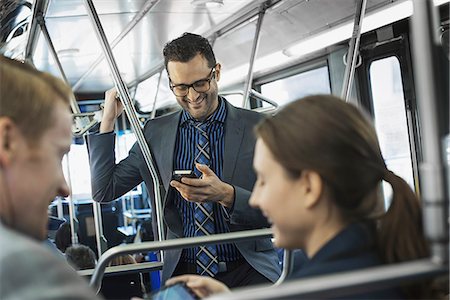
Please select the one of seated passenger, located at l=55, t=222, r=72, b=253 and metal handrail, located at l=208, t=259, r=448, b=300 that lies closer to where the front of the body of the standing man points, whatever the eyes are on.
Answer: the metal handrail

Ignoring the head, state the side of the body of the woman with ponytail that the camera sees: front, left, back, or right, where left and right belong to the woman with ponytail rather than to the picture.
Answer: left

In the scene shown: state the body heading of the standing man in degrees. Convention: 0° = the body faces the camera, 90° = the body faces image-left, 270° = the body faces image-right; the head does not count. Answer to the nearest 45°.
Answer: approximately 0°

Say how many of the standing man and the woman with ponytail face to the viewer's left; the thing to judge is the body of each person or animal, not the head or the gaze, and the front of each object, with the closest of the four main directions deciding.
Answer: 1

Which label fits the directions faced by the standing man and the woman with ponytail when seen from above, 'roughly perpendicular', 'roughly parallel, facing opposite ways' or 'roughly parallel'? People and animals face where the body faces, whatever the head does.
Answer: roughly perpendicular

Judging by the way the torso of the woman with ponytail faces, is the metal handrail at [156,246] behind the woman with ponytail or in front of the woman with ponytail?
in front

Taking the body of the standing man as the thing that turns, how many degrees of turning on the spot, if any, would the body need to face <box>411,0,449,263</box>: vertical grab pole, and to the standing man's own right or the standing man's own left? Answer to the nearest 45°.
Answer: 0° — they already face it
